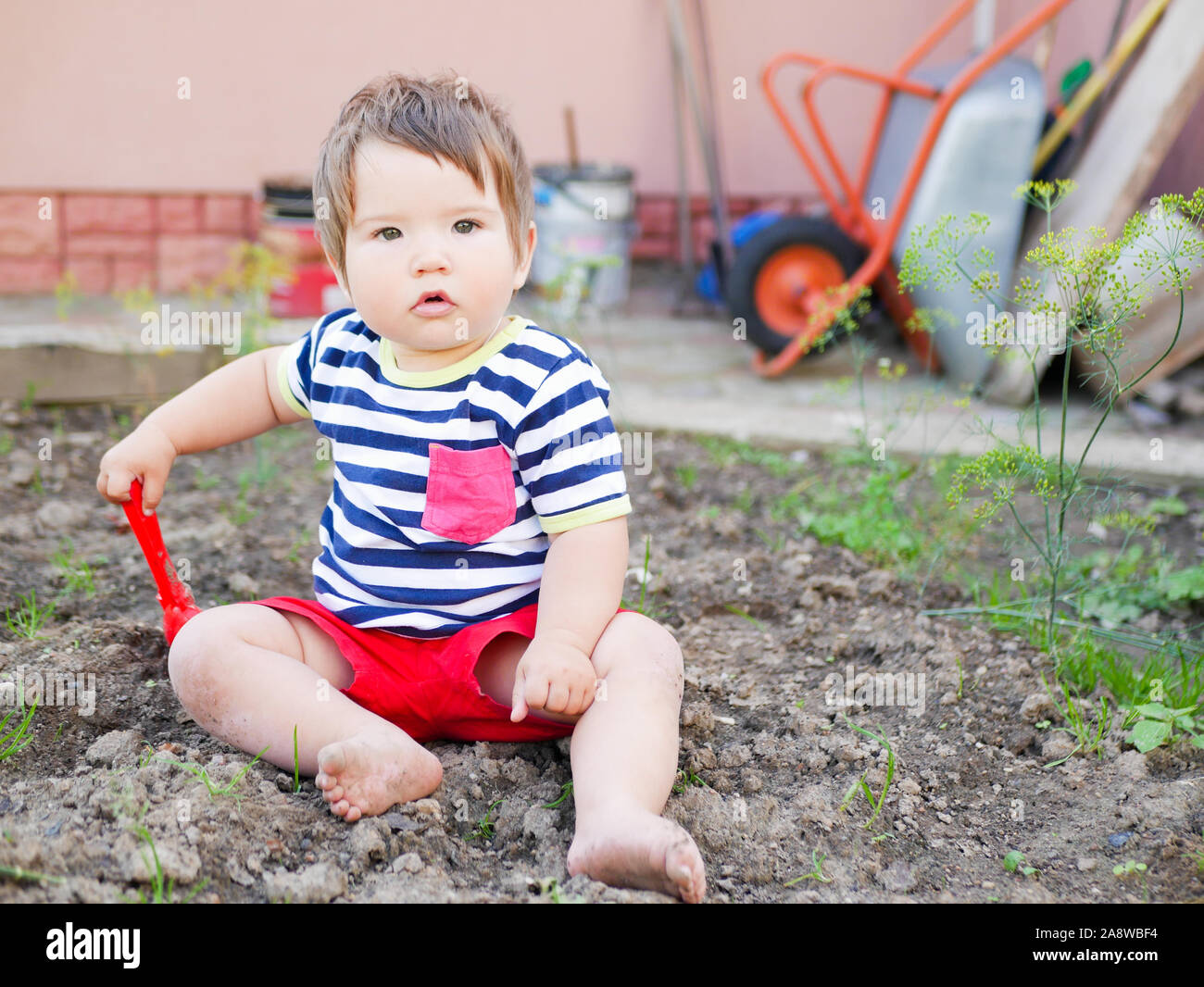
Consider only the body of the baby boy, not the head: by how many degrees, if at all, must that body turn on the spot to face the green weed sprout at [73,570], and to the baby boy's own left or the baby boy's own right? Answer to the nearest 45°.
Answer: approximately 135° to the baby boy's own right

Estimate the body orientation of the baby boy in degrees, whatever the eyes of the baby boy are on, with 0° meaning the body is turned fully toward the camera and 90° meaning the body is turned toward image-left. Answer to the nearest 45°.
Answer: approximately 0°
